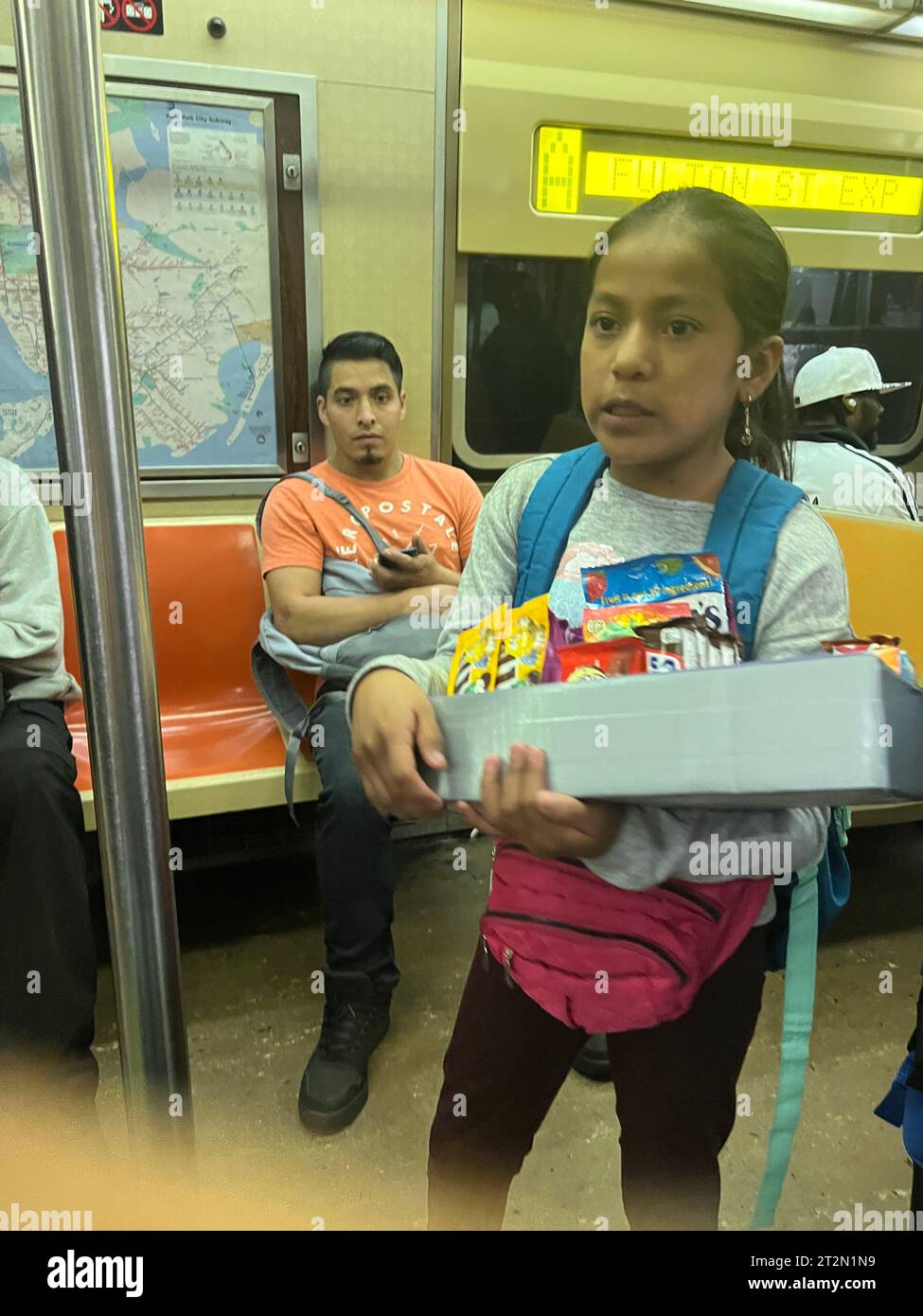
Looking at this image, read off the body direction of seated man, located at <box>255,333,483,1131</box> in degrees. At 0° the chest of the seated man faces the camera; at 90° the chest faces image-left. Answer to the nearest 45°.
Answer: approximately 0°

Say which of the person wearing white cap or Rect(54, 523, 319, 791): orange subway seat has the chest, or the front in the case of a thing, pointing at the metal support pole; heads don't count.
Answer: the orange subway seat

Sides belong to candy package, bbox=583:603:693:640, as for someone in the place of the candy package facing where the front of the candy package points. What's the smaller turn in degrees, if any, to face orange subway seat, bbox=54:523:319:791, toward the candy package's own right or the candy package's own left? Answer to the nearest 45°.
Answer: approximately 135° to the candy package's own right

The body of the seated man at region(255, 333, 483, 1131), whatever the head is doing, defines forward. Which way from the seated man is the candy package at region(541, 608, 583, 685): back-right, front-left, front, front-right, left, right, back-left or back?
front

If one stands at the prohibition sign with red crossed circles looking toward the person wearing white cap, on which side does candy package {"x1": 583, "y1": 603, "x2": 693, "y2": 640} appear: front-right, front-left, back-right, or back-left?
front-right

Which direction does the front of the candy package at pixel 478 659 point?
toward the camera

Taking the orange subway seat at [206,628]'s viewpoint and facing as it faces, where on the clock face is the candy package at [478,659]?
The candy package is roughly at 12 o'clock from the orange subway seat.

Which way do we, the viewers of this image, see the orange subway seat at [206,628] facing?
facing the viewer
